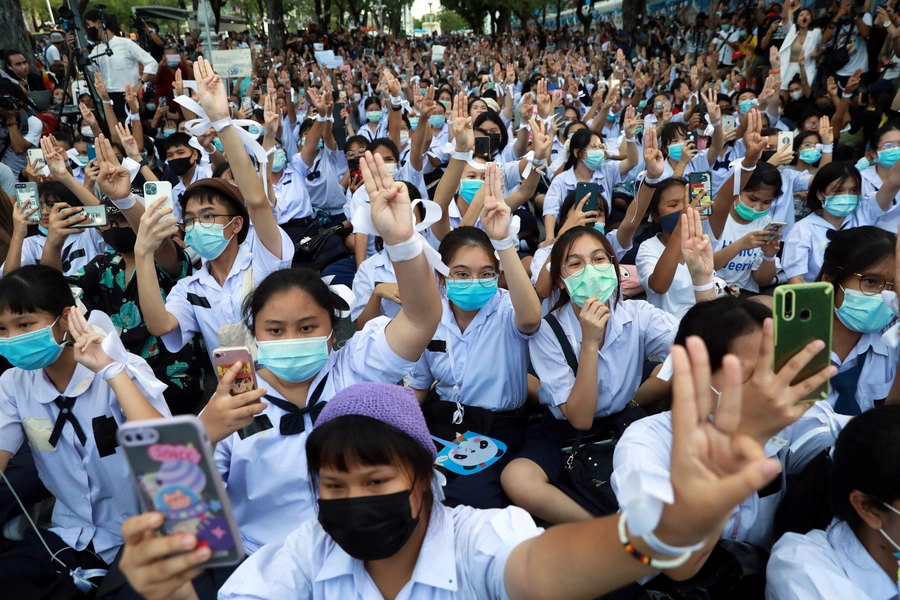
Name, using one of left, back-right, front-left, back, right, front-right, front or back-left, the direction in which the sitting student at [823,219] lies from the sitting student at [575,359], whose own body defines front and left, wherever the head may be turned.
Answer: back-left

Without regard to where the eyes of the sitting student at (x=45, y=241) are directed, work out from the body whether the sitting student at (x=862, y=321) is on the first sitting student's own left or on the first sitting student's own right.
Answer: on the first sitting student's own left

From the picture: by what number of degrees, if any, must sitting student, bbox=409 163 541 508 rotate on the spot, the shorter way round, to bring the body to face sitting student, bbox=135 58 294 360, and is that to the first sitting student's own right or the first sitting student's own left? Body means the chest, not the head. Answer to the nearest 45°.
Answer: approximately 90° to the first sitting student's own right

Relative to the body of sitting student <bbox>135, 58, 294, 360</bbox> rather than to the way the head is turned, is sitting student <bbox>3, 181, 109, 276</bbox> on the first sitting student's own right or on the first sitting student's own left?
on the first sitting student's own right

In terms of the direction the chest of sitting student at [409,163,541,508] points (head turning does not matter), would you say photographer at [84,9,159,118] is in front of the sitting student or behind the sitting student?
behind

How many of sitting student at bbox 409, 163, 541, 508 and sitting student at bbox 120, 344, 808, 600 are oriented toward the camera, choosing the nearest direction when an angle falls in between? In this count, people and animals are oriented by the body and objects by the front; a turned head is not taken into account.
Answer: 2

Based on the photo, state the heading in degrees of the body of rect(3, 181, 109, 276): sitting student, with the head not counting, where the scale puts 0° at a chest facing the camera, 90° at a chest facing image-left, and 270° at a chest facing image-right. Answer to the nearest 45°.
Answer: approximately 45°

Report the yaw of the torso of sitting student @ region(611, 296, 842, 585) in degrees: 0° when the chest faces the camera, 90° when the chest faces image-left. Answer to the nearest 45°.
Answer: approximately 315°

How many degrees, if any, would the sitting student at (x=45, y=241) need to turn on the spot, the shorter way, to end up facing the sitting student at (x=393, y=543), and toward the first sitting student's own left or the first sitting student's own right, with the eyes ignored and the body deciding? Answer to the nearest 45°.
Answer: approximately 45° to the first sitting student's own left

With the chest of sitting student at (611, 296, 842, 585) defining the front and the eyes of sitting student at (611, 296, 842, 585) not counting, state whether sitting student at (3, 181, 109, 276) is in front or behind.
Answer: behind

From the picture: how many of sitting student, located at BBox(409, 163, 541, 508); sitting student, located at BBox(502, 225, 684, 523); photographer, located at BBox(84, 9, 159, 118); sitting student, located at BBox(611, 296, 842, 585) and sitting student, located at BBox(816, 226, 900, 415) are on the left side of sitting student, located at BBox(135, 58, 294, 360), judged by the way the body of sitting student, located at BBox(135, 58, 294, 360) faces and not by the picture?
4
